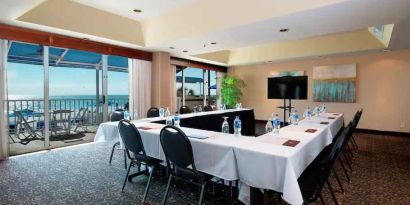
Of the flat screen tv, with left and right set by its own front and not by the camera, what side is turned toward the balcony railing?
right

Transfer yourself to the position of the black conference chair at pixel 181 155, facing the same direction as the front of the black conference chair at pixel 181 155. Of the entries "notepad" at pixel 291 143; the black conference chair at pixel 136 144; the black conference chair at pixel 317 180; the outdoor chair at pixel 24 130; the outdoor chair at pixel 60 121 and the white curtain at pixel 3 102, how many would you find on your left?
4

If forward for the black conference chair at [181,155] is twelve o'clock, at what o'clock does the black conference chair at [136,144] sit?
the black conference chair at [136,144] is roughly at 9 o'clock from the black conference chair at [181,155].

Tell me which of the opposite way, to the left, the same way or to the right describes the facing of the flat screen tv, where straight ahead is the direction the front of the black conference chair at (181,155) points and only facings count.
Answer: the opposite way

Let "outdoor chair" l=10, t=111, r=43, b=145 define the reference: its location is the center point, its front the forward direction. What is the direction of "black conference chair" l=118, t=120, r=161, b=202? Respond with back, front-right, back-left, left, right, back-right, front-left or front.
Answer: right

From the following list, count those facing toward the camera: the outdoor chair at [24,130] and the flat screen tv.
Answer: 1

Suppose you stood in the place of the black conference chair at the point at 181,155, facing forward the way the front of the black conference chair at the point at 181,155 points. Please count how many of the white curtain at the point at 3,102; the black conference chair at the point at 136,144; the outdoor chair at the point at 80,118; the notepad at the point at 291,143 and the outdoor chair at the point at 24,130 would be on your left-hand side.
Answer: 4

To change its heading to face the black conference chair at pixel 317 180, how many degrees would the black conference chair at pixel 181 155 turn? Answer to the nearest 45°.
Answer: approximately 45° to its right

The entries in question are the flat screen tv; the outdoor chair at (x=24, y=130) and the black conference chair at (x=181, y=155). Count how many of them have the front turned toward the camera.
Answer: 1

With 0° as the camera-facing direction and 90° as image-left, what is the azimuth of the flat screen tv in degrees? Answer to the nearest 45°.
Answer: approximately 0°

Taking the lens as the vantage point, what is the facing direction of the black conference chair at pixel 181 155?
facing away from the viewer and to the right of the viewer

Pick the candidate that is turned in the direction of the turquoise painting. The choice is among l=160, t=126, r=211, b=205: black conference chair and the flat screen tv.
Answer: the black conference chair
